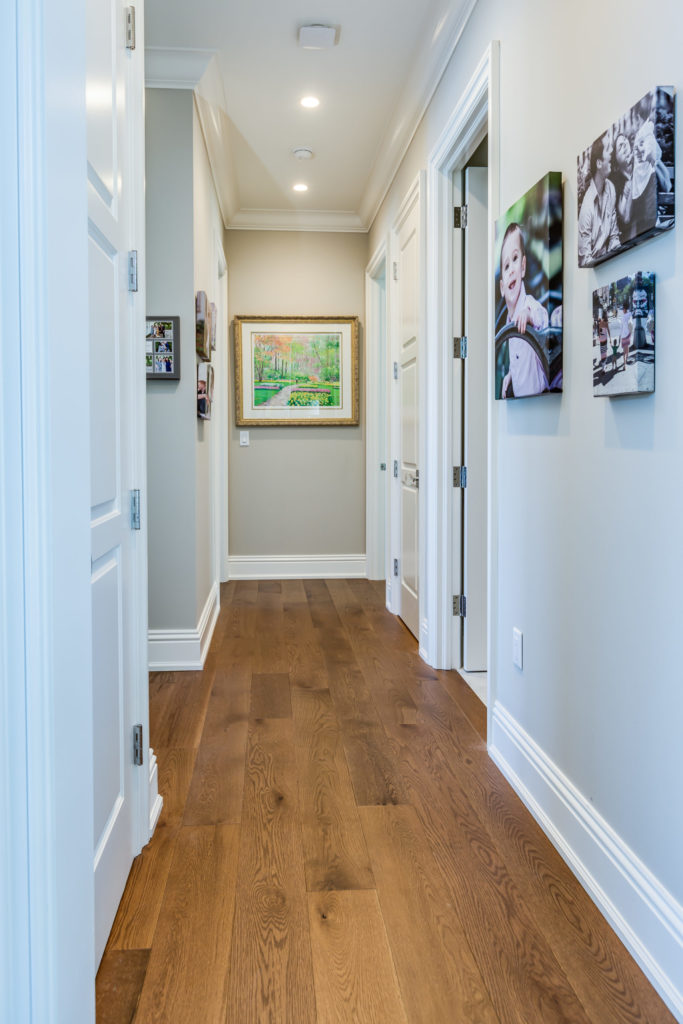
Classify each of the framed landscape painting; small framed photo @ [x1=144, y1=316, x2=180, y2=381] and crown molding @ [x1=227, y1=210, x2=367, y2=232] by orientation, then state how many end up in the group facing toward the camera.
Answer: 3

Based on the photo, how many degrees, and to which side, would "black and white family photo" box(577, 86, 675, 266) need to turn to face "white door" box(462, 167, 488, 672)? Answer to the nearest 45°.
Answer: approximately 135° to its right

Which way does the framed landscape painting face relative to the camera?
toward the camera

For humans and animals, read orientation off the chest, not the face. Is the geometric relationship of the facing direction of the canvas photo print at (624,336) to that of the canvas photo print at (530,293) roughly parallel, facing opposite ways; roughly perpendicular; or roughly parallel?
roughly parallel

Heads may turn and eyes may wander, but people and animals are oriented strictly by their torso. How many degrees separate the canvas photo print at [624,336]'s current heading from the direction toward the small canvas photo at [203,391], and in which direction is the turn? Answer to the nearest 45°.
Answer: approximately 90° to its right

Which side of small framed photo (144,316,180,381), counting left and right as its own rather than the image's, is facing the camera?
front

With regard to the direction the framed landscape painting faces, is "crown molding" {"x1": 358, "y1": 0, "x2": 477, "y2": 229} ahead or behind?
ahead

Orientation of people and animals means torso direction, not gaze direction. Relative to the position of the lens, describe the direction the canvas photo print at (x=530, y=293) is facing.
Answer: facing the viewer and to the left of the viewer

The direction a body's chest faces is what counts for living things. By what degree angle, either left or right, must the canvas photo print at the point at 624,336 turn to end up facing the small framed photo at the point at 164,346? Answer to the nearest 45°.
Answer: approximately 90° to its right

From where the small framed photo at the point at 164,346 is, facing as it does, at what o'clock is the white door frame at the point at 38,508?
The white door frame is roughly at 12 o'clock from the small framed photo.

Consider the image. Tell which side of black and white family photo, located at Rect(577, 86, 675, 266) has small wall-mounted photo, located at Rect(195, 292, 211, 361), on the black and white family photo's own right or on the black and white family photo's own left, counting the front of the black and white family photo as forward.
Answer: on the black and white family photo's own right

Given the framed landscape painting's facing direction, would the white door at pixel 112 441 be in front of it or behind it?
in front

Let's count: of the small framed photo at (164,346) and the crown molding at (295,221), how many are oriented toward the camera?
2

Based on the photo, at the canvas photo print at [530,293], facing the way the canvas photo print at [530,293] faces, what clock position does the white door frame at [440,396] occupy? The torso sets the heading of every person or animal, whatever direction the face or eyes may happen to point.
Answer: The white door frame is roughly at 4 o'clock from the canvas photo print.

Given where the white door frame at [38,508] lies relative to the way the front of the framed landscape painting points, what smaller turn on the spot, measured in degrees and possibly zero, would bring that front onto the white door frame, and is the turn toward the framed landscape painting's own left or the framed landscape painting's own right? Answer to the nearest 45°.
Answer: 0° — it already faces it

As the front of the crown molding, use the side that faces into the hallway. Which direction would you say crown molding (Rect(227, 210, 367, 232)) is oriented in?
toward the camera

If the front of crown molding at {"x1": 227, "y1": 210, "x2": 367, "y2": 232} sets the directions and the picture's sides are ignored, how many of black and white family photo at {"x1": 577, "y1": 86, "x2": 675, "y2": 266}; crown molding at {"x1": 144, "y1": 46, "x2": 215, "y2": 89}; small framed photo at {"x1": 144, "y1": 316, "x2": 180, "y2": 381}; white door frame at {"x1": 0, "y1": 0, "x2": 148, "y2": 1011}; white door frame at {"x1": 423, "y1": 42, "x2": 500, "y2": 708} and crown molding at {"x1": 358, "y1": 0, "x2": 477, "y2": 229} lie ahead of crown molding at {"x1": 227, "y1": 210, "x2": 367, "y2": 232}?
6
